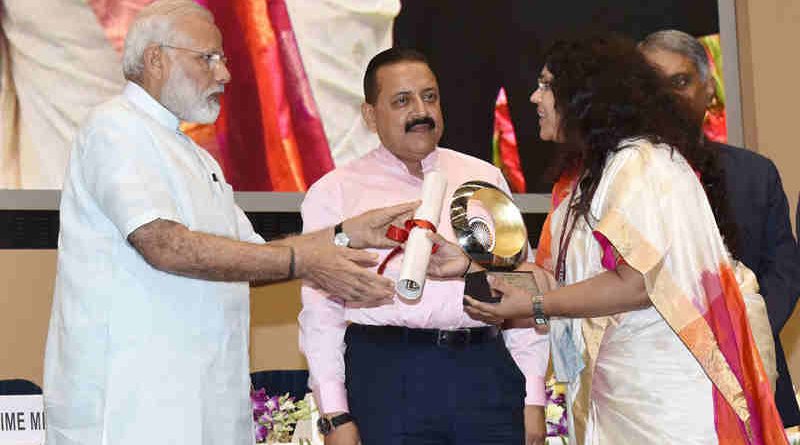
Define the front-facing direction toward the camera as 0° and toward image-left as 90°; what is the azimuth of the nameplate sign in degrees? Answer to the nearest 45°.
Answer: approximately 0°

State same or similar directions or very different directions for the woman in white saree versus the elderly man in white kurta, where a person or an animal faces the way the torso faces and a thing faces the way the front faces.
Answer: very different directions

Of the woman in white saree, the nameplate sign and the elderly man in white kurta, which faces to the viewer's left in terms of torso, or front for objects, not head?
the woman in white saree

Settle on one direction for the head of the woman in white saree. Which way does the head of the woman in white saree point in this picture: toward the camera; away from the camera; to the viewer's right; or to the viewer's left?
to the viewer's left

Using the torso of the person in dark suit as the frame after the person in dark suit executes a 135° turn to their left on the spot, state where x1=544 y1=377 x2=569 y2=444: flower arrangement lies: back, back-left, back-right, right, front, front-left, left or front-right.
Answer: back

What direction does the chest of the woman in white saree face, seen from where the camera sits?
to the viewer's left

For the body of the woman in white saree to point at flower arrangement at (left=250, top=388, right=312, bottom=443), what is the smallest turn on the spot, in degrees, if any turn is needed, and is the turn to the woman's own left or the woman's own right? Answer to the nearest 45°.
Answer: approximately 45° to the woman's own right

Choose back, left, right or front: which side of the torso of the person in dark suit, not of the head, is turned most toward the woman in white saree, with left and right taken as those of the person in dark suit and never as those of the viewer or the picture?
front

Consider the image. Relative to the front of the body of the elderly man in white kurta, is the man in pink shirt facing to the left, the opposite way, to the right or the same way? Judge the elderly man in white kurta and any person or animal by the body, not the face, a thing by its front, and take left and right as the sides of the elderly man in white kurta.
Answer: to the right

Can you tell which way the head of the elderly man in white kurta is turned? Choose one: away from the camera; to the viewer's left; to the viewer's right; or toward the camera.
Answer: to the viewer's right

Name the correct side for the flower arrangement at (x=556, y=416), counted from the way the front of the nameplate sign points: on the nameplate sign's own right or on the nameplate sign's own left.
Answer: on the nameplate sign's own left

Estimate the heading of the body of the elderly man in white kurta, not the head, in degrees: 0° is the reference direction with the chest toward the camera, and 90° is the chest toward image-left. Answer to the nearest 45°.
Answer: approximately 270°
